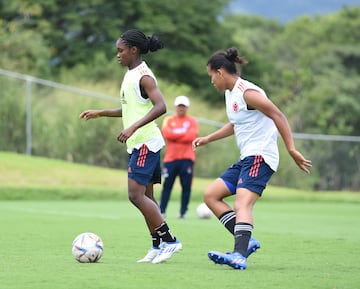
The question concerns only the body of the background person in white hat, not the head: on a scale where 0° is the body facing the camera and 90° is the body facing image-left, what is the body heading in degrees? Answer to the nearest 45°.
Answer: approximately 0°

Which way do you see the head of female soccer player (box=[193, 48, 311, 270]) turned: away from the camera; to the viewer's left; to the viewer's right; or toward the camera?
to the viewer's left

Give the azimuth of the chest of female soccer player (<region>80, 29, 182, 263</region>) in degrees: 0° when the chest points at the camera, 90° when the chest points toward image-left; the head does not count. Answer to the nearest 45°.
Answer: approximately 90°

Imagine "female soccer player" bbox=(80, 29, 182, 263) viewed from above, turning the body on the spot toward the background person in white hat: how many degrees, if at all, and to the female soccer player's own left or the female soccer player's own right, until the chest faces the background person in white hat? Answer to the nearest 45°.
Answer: approximately 90° to the female soccer player's own right

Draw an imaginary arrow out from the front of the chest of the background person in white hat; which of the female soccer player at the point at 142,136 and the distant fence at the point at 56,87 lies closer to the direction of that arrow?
the female soccer player

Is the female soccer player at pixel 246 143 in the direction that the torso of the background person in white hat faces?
yes
